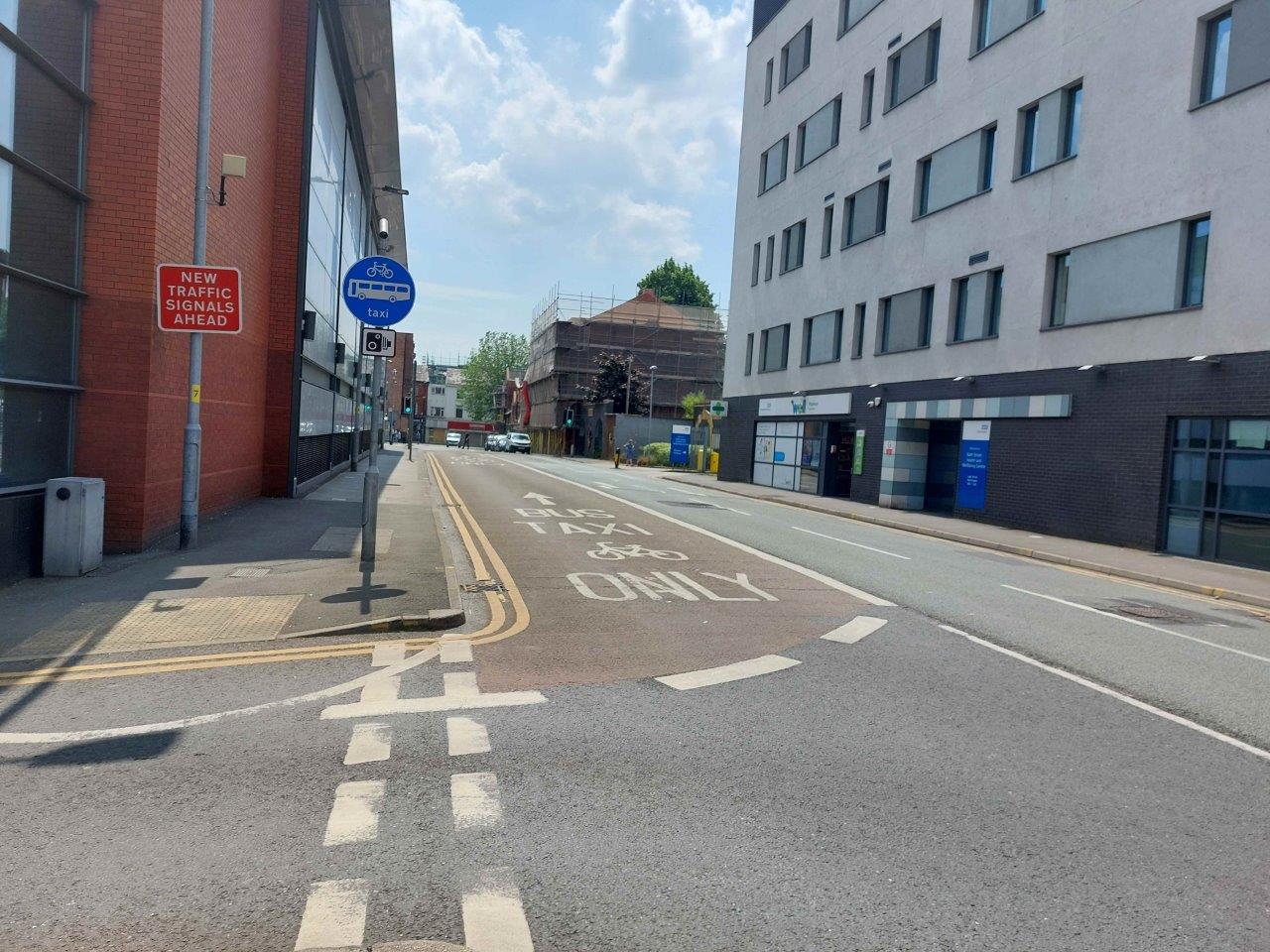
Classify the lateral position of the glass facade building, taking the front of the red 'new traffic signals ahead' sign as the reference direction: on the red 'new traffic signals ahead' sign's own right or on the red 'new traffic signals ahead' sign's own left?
on the red 'new traffic signals ahead' sign's own right

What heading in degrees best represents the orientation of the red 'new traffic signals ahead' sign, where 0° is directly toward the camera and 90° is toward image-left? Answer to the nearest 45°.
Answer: approximately 0°

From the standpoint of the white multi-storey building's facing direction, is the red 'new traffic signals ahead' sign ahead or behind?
ahead

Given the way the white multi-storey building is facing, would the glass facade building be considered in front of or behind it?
in front

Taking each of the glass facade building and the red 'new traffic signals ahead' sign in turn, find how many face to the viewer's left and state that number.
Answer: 0

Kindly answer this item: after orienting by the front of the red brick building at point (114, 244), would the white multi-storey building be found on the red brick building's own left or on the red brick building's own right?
on the red brick building's own left

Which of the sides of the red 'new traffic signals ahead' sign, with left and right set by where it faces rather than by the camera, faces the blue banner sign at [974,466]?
left

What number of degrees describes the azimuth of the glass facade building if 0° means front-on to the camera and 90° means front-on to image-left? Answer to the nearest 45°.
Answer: approximately 315°

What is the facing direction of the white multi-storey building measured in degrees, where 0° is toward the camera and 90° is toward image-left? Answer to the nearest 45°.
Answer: approximately 45°

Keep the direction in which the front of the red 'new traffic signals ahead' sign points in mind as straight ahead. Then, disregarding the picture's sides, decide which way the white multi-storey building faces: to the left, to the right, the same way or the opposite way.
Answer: to the right
